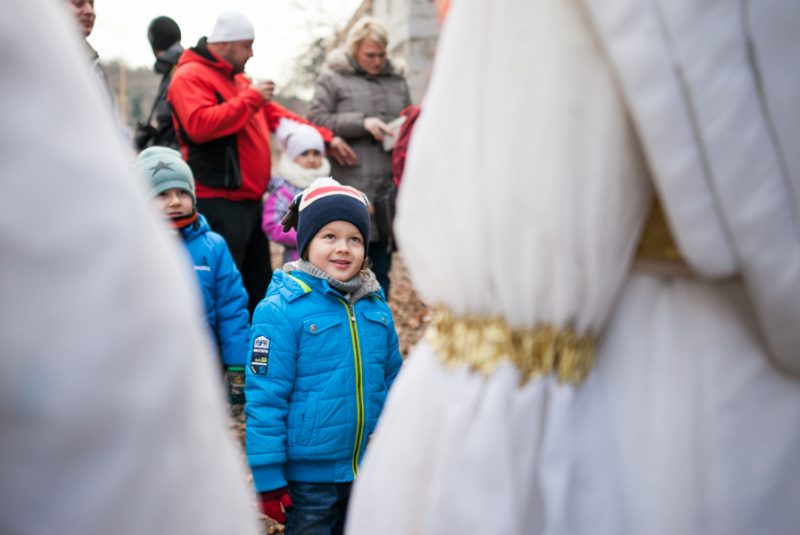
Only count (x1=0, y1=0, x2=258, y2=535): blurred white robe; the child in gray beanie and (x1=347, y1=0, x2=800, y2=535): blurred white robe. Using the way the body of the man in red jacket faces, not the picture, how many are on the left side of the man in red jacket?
0

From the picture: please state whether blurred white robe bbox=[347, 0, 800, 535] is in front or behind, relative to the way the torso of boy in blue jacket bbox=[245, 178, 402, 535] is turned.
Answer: in front

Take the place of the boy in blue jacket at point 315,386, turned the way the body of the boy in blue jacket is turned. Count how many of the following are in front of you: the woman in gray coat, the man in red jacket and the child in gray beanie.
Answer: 0

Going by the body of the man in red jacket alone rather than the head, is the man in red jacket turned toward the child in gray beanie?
no

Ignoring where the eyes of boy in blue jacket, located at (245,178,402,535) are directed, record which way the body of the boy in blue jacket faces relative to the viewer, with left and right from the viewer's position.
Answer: facing the viewer and to the right of the viewer

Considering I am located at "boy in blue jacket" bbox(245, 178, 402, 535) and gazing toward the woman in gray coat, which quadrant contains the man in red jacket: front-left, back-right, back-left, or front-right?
front-left

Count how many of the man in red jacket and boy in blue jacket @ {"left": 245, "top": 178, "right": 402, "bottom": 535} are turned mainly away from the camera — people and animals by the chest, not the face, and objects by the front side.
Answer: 0

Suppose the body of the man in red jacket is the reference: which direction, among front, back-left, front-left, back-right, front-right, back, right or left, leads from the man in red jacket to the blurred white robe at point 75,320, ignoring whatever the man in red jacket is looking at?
right

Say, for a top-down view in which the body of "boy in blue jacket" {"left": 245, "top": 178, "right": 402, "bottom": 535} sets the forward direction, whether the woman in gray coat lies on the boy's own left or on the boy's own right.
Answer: on the boy's own left

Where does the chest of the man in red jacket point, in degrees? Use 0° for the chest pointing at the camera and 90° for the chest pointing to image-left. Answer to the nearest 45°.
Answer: approximately 270°

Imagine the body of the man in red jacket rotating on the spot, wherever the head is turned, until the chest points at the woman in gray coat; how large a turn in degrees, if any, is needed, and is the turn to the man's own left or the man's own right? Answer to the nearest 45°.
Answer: approximately 45° to the man's own left

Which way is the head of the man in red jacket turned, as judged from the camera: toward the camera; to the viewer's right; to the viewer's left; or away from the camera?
to the viewer's right
